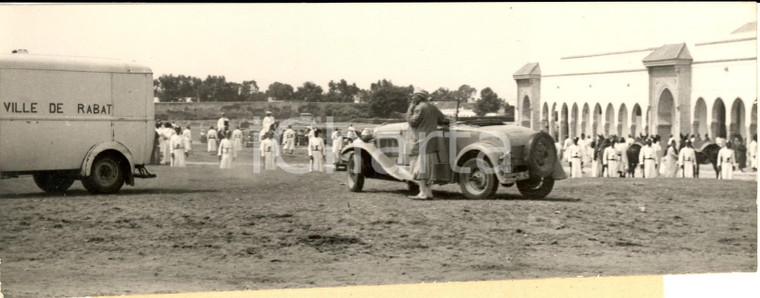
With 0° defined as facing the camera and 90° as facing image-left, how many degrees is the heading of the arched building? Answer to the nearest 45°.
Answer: approximately 45°
